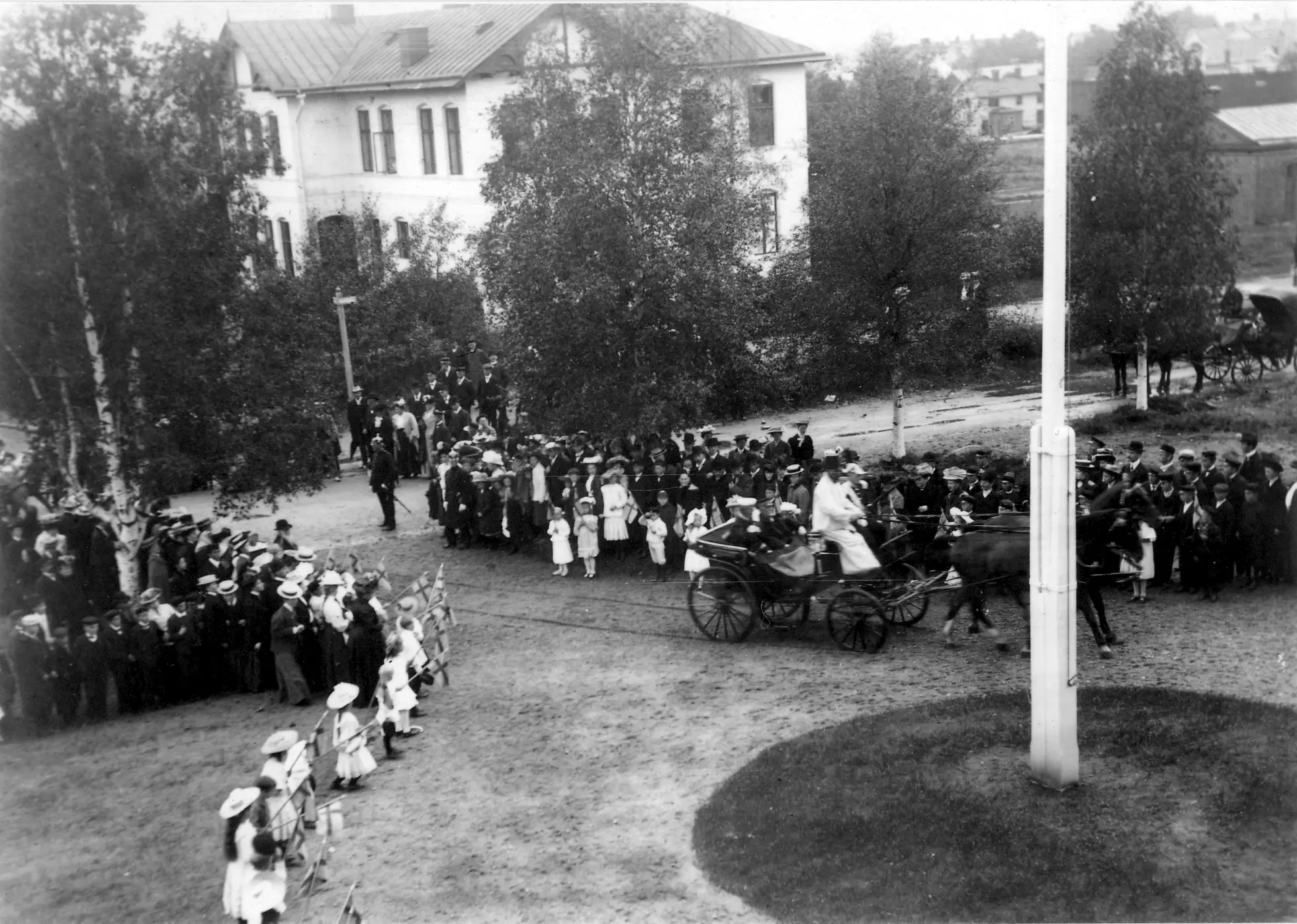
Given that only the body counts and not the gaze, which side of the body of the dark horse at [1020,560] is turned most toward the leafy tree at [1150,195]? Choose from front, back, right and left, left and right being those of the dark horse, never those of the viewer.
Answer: left

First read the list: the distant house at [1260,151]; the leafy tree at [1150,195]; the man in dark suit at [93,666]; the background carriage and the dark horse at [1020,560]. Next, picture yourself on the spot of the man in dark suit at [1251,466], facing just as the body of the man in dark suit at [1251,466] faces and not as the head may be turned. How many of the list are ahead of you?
2

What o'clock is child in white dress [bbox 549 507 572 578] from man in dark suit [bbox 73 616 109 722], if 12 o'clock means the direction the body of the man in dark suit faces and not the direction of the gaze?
The child in white dress is roughly at 10 o'clock from the man in dark suit.

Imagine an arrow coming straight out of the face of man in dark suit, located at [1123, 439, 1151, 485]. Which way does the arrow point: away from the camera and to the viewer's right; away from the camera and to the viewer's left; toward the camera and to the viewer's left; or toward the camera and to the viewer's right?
toward the camera and to the viewer's left

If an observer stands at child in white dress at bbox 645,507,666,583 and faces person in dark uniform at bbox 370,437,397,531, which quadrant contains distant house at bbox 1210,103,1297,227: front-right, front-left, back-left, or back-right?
back-right

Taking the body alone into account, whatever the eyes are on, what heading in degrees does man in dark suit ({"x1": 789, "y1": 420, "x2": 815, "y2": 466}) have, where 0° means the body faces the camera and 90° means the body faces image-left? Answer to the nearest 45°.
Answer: approximately 0°

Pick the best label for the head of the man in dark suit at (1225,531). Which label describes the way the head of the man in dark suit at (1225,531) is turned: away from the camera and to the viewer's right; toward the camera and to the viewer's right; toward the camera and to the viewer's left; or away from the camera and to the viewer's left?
toward the camera and to the viewer's left

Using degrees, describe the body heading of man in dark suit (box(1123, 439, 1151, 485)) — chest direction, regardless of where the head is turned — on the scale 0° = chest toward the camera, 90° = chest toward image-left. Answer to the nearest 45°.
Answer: approximately 45°

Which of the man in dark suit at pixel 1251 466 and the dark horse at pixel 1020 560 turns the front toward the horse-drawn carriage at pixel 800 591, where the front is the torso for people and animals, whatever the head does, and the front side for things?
the man in dark suit

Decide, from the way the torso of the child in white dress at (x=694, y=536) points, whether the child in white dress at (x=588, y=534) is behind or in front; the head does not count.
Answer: behind

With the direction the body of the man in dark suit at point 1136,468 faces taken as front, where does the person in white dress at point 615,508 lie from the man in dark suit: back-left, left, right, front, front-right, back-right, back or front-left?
front-right

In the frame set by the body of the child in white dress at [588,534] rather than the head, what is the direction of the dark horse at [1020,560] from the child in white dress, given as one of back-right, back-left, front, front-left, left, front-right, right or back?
front-left

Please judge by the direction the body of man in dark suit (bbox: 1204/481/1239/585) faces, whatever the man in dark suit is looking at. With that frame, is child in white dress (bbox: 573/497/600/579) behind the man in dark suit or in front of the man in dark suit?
in front

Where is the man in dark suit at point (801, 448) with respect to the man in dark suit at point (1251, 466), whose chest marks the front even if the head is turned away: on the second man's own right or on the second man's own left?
on the second man's own right

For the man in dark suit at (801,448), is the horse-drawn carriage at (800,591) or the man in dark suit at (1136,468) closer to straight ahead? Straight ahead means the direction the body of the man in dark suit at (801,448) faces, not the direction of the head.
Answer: the horse-drawn carriage

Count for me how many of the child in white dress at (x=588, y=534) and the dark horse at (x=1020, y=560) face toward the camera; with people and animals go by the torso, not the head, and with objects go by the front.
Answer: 1
